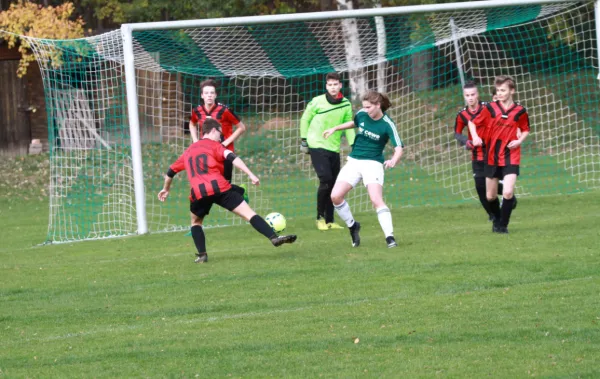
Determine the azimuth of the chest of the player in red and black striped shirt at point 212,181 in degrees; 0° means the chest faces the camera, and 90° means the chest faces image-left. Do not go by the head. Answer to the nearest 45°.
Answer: approximately 225°

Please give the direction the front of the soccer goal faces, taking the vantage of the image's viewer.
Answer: facing the viewer and to the right of the viewer

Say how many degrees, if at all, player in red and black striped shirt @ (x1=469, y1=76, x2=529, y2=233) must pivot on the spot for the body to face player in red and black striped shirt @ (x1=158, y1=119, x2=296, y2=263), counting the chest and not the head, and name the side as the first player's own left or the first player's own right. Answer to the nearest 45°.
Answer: approximately 45° to the first player's own right

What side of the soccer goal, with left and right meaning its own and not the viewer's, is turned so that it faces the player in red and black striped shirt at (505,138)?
front

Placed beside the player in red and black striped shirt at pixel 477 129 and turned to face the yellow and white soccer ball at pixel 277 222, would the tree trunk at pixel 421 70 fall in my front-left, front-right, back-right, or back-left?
back-right

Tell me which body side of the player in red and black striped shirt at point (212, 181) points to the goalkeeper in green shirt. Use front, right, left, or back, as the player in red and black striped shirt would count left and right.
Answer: front

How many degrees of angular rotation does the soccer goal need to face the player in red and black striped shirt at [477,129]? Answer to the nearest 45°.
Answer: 0° — it already faces them

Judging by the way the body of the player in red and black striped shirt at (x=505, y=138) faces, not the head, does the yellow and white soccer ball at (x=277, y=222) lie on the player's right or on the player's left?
on the player's right

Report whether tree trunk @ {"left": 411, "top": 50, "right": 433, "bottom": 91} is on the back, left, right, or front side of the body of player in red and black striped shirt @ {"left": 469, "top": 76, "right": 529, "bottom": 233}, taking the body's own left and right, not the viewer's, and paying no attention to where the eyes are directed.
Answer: back

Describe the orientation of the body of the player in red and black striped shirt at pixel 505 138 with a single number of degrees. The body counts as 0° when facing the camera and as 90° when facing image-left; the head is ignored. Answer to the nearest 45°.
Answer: approximately 0°

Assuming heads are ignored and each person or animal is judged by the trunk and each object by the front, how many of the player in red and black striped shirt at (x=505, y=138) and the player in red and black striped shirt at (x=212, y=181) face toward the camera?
1

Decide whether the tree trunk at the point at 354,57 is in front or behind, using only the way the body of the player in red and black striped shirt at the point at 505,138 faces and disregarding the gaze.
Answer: behind
